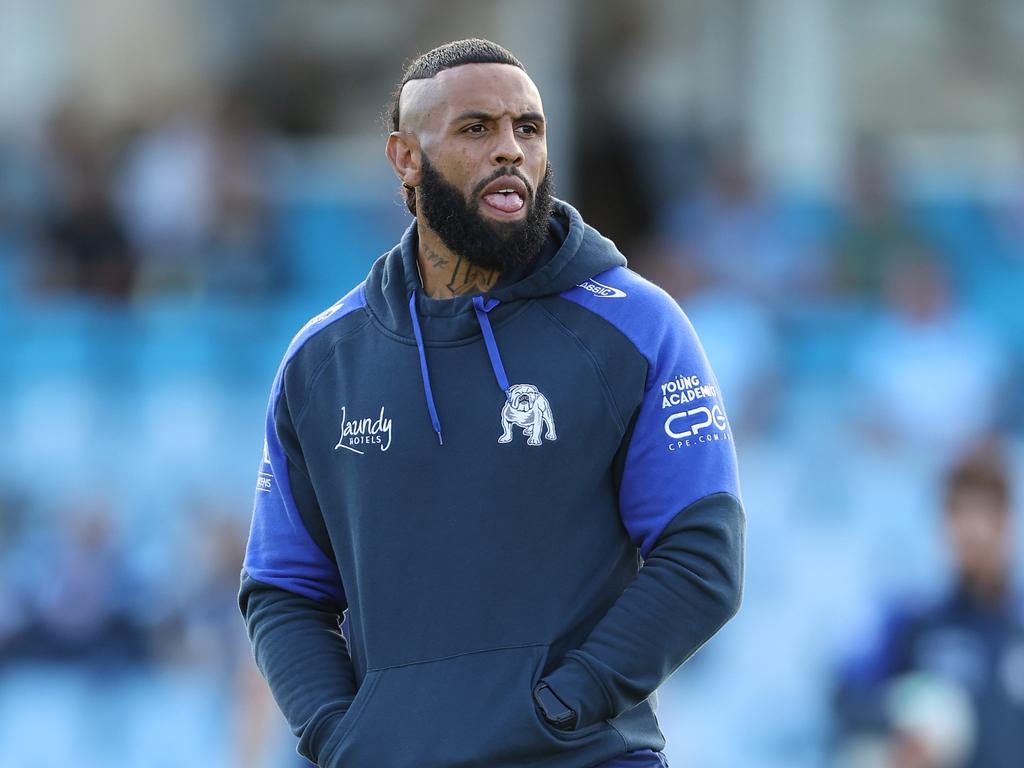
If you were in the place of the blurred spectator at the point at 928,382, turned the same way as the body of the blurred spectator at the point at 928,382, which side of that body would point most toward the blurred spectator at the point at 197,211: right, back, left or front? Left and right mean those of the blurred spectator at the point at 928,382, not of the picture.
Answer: right

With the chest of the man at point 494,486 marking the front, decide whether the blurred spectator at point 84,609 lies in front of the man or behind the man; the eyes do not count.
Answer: behind

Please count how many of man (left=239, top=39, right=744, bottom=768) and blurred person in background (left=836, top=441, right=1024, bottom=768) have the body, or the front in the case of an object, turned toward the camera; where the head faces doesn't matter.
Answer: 2

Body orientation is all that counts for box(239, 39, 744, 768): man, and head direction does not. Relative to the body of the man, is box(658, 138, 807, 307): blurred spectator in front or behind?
behind

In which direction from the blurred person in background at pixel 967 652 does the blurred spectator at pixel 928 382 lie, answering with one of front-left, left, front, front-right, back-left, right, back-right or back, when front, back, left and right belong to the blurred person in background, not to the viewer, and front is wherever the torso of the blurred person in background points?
back

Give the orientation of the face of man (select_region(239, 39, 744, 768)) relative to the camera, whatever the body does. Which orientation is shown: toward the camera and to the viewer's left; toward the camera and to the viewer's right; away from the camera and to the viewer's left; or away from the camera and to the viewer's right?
toward the camera and to the viewer's right

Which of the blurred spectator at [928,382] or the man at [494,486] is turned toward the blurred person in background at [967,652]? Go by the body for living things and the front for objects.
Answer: the blurred spectator
